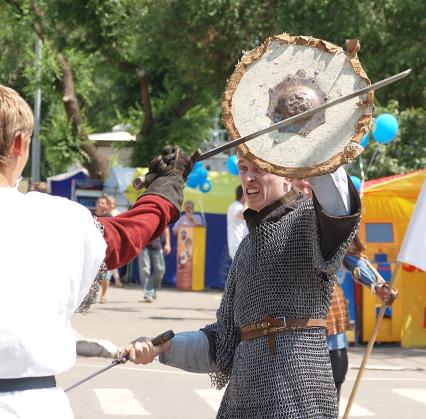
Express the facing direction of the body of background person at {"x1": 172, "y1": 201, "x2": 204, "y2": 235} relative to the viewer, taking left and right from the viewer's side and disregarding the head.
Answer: facing the viewer

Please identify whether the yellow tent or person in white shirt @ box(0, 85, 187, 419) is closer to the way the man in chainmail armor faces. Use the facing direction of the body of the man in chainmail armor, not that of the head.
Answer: the person in white shirt

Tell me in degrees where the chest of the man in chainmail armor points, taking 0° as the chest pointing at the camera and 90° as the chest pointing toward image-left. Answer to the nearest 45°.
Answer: approximately 45°

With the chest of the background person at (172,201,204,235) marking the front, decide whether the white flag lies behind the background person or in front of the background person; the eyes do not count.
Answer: in front

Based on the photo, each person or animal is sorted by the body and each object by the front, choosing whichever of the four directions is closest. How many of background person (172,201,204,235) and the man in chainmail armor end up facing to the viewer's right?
0

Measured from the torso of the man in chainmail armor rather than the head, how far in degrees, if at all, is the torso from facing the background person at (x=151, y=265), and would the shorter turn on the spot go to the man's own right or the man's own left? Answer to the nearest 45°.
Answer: approximately 135° to the man's own right

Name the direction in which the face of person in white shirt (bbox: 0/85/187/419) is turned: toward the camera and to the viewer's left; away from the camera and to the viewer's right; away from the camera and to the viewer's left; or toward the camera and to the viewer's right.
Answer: away from the camera and to the viewer's right
